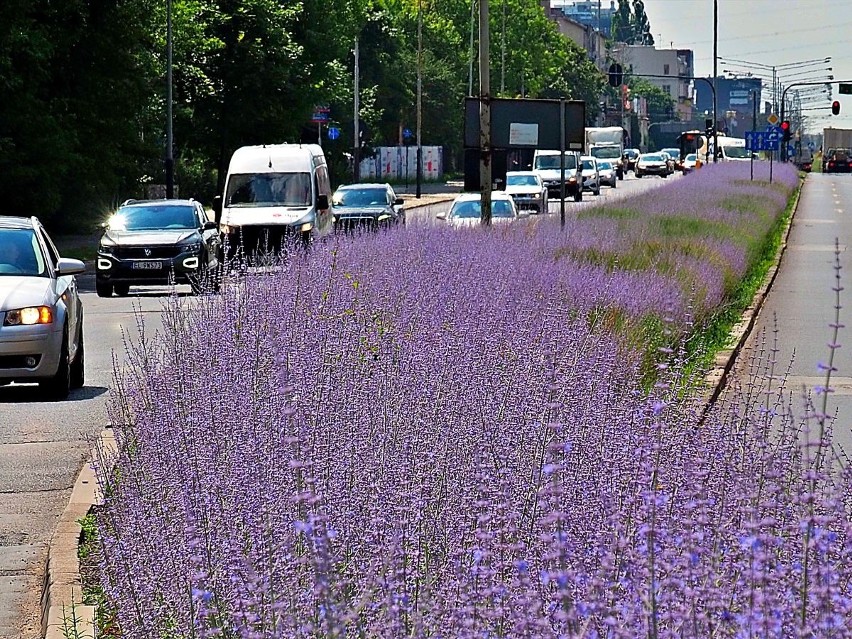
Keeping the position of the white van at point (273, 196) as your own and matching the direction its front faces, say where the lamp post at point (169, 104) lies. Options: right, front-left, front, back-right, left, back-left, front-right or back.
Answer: back

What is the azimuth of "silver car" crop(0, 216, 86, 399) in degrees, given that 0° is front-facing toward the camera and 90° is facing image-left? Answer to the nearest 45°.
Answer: approximately 0°

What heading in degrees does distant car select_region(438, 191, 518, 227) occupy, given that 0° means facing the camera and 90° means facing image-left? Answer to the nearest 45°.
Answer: approximately 0°

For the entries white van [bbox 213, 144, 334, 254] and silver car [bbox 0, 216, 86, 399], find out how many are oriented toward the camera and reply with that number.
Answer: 2

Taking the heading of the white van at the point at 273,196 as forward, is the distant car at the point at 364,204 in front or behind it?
behind

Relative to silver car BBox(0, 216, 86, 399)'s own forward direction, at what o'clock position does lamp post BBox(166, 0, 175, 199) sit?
The lamp post is roughly at 6 o'clock from the silver car.

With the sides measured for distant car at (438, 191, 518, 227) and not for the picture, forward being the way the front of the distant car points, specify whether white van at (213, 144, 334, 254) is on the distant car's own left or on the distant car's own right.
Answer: on the distant car's own right

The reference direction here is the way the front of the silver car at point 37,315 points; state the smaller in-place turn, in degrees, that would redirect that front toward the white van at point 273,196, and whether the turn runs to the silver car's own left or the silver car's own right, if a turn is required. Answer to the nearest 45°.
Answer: approximately 180°

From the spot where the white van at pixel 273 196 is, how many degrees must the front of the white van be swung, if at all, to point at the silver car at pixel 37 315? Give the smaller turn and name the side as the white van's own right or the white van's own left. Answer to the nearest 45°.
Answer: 0° — it already faces it
